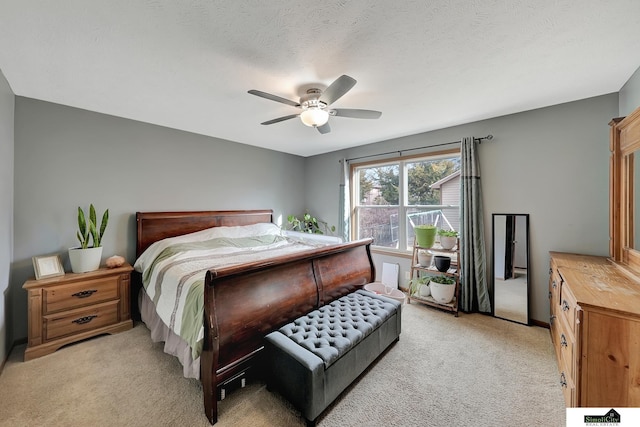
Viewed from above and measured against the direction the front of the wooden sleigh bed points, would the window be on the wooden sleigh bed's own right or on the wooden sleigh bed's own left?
on the wooden sleigh bed's own left

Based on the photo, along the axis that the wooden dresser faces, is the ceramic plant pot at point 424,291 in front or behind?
in front

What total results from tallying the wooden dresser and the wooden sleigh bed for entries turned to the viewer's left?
1

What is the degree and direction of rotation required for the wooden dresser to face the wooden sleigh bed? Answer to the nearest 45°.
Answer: approximately 45° to its left

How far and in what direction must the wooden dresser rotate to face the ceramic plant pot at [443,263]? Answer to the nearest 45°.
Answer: approximately 45° to its right

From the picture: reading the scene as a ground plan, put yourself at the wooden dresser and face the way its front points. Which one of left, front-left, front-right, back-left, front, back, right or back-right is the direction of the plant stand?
front-right

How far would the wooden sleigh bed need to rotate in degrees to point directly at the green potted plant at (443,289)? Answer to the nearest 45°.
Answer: approximately 45° to its left

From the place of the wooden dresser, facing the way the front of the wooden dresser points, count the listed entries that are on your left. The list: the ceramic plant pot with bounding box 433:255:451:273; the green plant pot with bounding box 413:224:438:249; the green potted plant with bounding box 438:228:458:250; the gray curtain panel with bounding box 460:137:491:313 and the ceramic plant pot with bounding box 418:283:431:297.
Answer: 0

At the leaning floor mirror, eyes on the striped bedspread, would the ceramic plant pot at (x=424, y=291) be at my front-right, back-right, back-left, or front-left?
front-right

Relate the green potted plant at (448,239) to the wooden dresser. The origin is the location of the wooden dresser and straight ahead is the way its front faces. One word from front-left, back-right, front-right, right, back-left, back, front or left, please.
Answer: front-right

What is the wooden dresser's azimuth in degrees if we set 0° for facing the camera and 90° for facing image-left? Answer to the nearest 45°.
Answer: approximately 90°

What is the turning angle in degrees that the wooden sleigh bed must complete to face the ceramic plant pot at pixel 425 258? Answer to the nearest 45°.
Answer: approximately 45° to its left

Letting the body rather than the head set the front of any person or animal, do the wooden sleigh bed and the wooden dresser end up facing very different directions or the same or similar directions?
very different directions

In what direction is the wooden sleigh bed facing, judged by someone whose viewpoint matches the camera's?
facing the viewer and to the right of the viewer

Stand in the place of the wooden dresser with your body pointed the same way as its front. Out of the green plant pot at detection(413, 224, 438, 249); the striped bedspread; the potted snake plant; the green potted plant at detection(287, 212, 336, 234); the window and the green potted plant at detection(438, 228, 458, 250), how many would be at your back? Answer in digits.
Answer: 0
